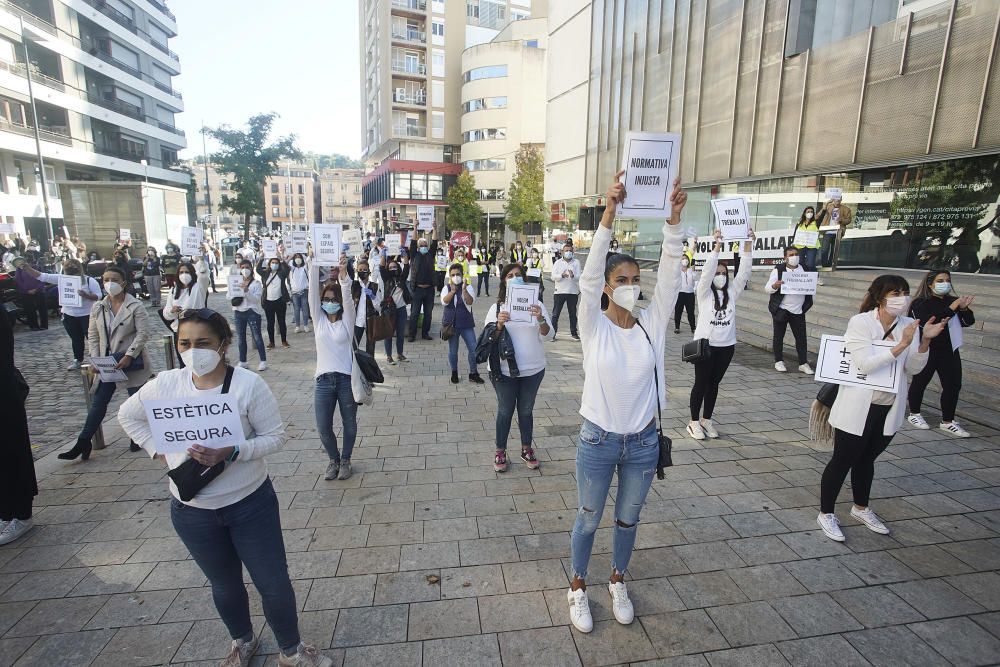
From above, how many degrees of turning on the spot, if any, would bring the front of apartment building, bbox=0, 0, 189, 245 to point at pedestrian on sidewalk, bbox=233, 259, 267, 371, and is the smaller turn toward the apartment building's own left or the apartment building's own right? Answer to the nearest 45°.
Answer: approximately 45° to the apartment building's own right

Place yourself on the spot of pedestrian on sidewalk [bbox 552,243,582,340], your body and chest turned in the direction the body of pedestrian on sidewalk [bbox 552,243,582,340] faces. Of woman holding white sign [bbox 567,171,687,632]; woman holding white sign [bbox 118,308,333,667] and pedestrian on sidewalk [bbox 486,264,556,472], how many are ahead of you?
3

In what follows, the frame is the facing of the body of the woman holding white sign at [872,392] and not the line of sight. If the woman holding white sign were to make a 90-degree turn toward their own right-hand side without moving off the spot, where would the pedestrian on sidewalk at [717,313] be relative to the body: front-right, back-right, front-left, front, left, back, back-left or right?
right

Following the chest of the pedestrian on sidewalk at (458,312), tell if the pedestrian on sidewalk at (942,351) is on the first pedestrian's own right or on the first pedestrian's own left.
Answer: on the first pedestrian's own left

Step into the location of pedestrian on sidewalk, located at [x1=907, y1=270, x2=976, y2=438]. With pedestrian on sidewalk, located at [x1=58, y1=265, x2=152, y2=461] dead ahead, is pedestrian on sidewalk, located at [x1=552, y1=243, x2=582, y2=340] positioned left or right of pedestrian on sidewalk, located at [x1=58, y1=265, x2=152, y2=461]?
right

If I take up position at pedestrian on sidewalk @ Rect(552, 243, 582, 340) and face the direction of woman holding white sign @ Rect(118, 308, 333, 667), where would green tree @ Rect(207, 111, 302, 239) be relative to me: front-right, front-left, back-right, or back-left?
back-right

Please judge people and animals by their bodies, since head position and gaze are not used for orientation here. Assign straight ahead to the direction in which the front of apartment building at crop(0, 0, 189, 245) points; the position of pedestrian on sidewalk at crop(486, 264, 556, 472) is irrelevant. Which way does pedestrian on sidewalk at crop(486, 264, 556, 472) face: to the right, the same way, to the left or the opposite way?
to the right

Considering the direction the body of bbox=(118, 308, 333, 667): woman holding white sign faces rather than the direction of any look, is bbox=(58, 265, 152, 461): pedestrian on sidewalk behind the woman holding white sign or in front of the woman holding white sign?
behind

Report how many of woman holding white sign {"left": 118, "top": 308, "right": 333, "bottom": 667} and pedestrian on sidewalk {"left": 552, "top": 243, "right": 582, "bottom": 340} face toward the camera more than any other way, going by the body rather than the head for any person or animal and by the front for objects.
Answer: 2
